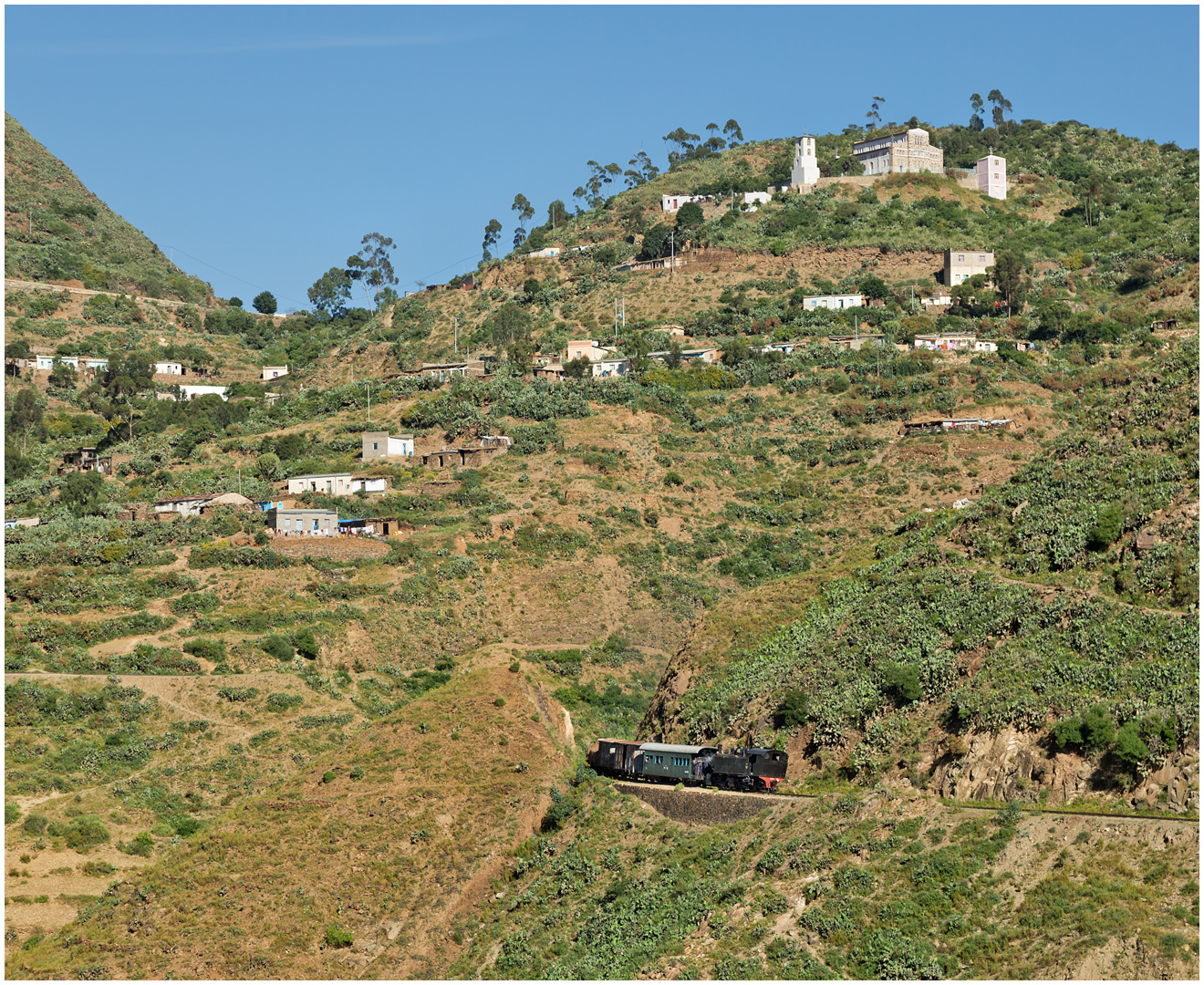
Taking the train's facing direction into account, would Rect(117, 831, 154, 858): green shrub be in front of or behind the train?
behind

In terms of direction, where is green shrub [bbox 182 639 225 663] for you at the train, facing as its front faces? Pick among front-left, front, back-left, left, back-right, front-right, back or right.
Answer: back

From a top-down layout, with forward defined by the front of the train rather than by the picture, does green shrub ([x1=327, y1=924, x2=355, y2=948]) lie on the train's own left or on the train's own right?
on the train's own right

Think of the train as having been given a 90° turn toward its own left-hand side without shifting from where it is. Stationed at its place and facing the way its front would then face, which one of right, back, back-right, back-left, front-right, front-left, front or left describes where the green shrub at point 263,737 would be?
left

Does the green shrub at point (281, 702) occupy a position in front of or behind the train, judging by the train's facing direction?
behind

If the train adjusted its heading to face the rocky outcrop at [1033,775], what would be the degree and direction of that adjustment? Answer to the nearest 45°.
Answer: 0° — it already faces it

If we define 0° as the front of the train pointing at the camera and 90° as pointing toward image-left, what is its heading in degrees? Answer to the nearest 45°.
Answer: approximately 315°

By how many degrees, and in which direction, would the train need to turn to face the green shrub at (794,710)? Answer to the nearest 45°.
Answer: approximately 45° to its left
